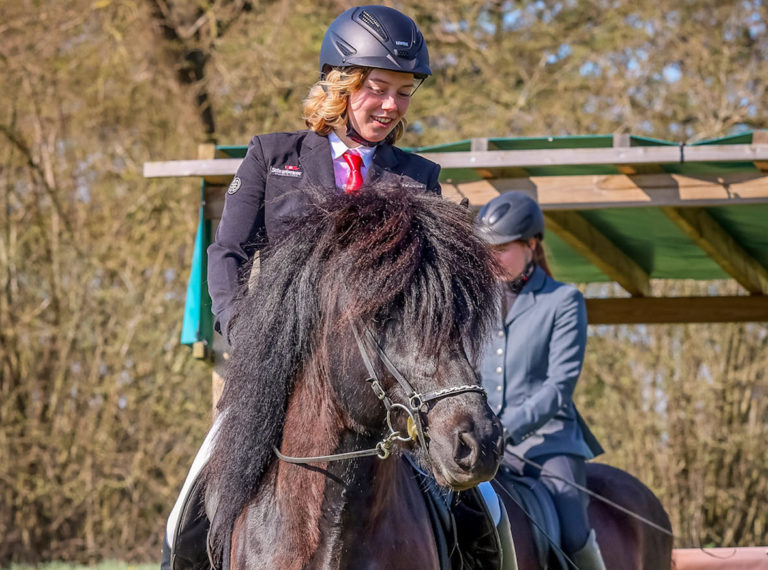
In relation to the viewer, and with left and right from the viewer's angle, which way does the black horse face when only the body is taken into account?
facing the viewer and to the right of the viewer

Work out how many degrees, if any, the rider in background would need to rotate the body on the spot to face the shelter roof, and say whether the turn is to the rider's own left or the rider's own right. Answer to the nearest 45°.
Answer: approximately 135° to the rider's own right

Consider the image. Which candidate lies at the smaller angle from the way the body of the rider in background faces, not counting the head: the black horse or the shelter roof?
the black horse

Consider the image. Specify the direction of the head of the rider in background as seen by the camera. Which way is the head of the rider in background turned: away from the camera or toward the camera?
toward the camera

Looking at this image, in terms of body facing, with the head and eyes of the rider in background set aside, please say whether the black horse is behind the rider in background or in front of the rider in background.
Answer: in front

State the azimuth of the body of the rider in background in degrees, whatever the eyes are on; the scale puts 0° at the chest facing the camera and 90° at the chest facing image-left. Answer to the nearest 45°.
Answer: approximately 45°

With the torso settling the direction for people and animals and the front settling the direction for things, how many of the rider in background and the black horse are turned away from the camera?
0
